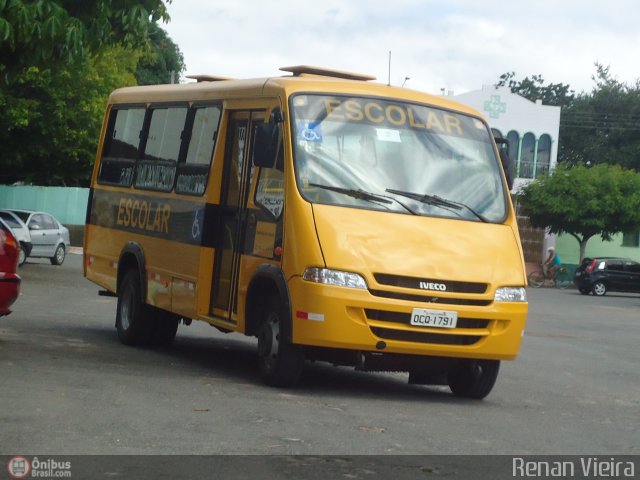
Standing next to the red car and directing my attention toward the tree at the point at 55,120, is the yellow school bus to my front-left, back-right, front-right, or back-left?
back-right

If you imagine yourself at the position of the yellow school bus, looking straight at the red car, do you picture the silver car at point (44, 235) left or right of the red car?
right

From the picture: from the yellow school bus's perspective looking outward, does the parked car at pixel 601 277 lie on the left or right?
on its left

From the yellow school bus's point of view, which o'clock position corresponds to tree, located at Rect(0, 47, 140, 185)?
The tree is roughly at 7 o'clock from the yellow school bus.

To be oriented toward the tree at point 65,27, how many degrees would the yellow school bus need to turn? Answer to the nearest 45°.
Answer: approximately 180°

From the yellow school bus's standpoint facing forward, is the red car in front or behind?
behind

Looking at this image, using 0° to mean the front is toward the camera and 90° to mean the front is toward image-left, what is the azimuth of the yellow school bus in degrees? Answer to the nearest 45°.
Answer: approximately 315°
